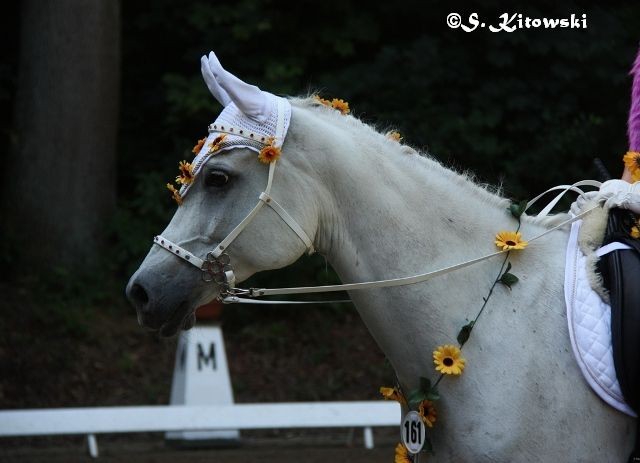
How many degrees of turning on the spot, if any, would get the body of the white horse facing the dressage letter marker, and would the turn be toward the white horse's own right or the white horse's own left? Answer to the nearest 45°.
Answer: approximately 90° to the white horse's own right

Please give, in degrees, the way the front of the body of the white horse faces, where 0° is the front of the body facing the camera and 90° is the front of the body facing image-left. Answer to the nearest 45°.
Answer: approximately 90°

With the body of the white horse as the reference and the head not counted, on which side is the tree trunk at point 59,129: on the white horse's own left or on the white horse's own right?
on the white horse's own right

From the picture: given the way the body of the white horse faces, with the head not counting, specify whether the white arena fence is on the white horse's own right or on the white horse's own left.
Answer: on the white horse's own right
